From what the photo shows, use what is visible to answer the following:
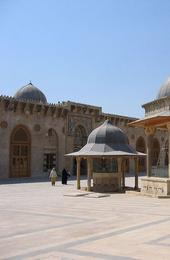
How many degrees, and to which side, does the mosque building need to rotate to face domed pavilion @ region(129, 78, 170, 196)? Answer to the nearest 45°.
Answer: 0° — it already faces it

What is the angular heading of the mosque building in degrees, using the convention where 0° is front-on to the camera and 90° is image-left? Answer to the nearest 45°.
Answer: approximately 315°
